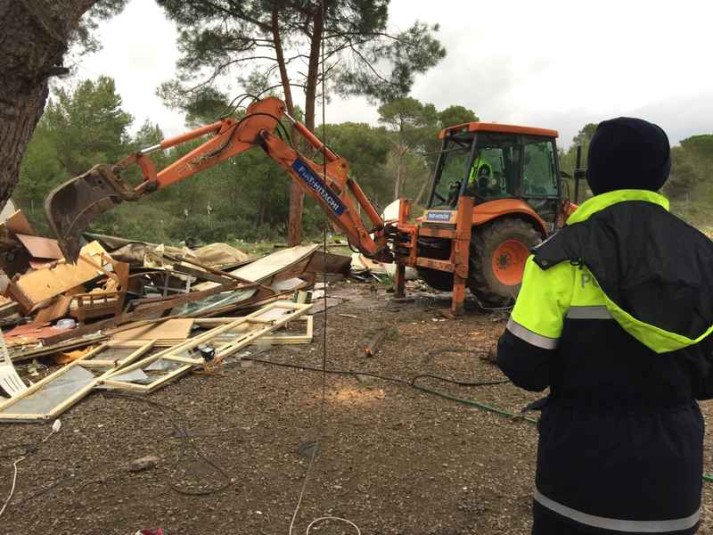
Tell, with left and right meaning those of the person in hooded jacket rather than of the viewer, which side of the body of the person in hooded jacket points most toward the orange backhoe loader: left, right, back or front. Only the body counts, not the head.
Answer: front

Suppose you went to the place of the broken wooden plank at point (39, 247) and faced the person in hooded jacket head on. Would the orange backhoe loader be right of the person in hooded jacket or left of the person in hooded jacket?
left

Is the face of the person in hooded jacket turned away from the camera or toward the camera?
away from the camera

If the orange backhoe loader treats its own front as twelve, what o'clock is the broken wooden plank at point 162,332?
The broken wooden plank is roughly at 7 o'clock from the orange backhoe loader.

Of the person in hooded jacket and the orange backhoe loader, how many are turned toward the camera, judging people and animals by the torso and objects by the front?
0

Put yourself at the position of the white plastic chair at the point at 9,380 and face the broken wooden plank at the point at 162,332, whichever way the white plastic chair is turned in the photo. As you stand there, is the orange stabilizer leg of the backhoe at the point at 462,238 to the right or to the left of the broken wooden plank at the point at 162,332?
right

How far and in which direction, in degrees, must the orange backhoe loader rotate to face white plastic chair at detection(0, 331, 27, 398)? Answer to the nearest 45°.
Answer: approximately 180°

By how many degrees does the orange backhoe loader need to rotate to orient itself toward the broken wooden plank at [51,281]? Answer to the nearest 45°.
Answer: approximately 135° to its left

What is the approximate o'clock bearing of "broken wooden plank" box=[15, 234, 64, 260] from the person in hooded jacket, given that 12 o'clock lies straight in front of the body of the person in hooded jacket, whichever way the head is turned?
The broken wooden plank is roughly at 10 o'clock from the person in hooded jacket.

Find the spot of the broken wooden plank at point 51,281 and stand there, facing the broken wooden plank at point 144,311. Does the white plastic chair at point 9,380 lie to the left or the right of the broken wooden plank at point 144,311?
right

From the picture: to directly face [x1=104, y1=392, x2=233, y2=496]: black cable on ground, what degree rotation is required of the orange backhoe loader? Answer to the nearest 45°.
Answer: approximately 180°

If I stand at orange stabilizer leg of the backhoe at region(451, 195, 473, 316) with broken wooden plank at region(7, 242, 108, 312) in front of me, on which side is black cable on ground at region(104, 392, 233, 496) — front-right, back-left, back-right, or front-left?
front-left

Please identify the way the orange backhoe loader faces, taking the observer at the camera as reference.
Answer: facing away from the viewer and to the right of the viewer

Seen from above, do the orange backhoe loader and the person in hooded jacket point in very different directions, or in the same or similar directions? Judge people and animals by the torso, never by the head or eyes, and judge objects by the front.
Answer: same or similar directions

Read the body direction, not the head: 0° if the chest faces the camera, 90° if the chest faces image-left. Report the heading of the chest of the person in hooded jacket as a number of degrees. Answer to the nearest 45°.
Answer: approximately 180°

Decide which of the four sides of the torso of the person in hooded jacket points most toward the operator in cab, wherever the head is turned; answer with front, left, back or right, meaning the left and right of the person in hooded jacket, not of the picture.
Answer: front
